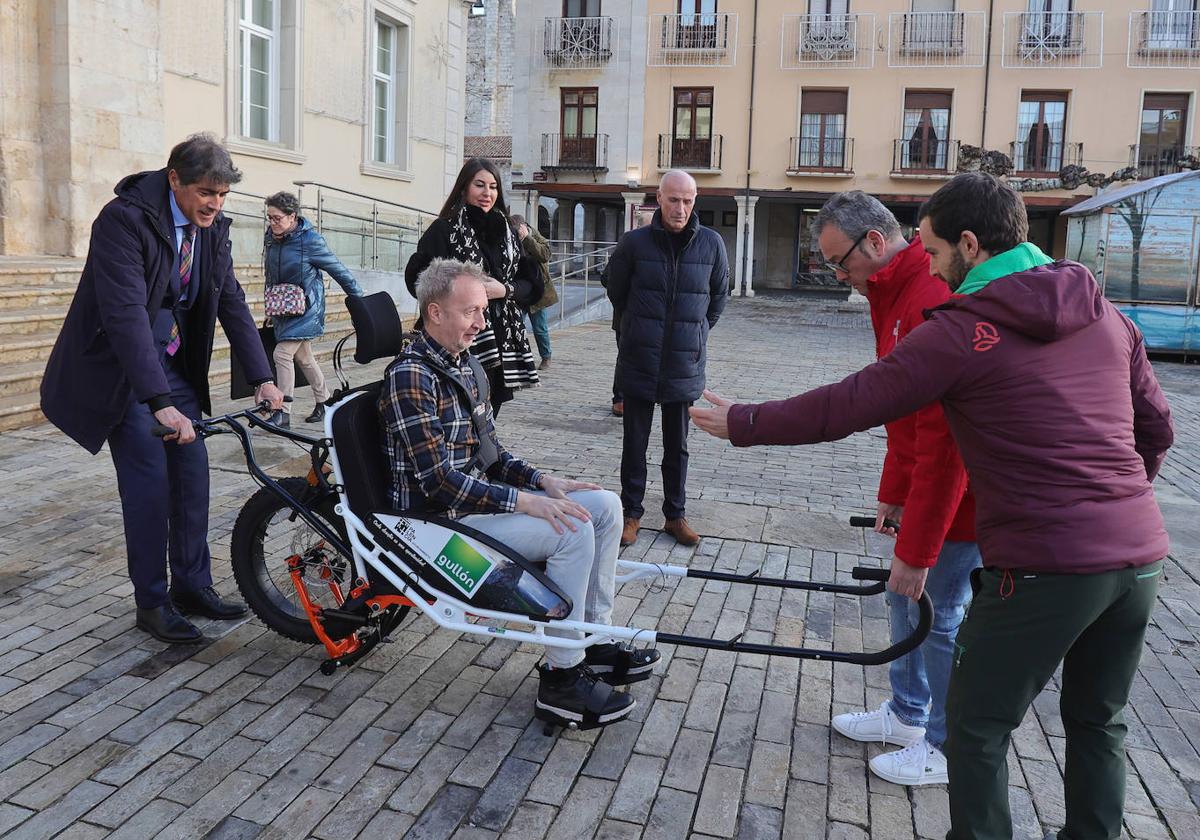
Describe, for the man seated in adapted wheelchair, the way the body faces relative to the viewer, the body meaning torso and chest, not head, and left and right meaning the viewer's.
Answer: facing to the right of the viewer

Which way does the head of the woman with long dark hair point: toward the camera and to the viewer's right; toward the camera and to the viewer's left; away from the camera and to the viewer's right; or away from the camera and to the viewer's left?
toward the camera and to the viewer's right

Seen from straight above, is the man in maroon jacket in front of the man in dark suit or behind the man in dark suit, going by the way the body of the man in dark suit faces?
in front

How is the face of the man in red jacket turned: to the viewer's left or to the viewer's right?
to the viewer's left

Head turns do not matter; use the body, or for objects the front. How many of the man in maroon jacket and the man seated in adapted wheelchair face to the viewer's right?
1

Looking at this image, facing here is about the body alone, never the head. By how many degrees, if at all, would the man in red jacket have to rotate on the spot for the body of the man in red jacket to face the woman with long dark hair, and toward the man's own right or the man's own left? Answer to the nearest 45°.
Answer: approximately 45° to the man's own right

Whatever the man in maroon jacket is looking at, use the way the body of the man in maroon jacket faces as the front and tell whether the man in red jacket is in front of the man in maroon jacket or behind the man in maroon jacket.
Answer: in front

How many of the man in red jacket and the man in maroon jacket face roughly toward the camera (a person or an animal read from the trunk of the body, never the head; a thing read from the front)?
0

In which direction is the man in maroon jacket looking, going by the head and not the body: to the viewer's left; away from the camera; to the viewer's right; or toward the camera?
to the viewer's left

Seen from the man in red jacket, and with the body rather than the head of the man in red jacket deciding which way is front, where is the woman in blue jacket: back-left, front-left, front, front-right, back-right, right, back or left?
front-right

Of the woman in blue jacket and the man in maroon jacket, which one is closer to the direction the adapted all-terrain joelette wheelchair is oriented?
the man in maroon jacket

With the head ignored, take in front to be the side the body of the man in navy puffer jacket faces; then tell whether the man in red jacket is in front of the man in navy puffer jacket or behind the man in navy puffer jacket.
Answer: in front
